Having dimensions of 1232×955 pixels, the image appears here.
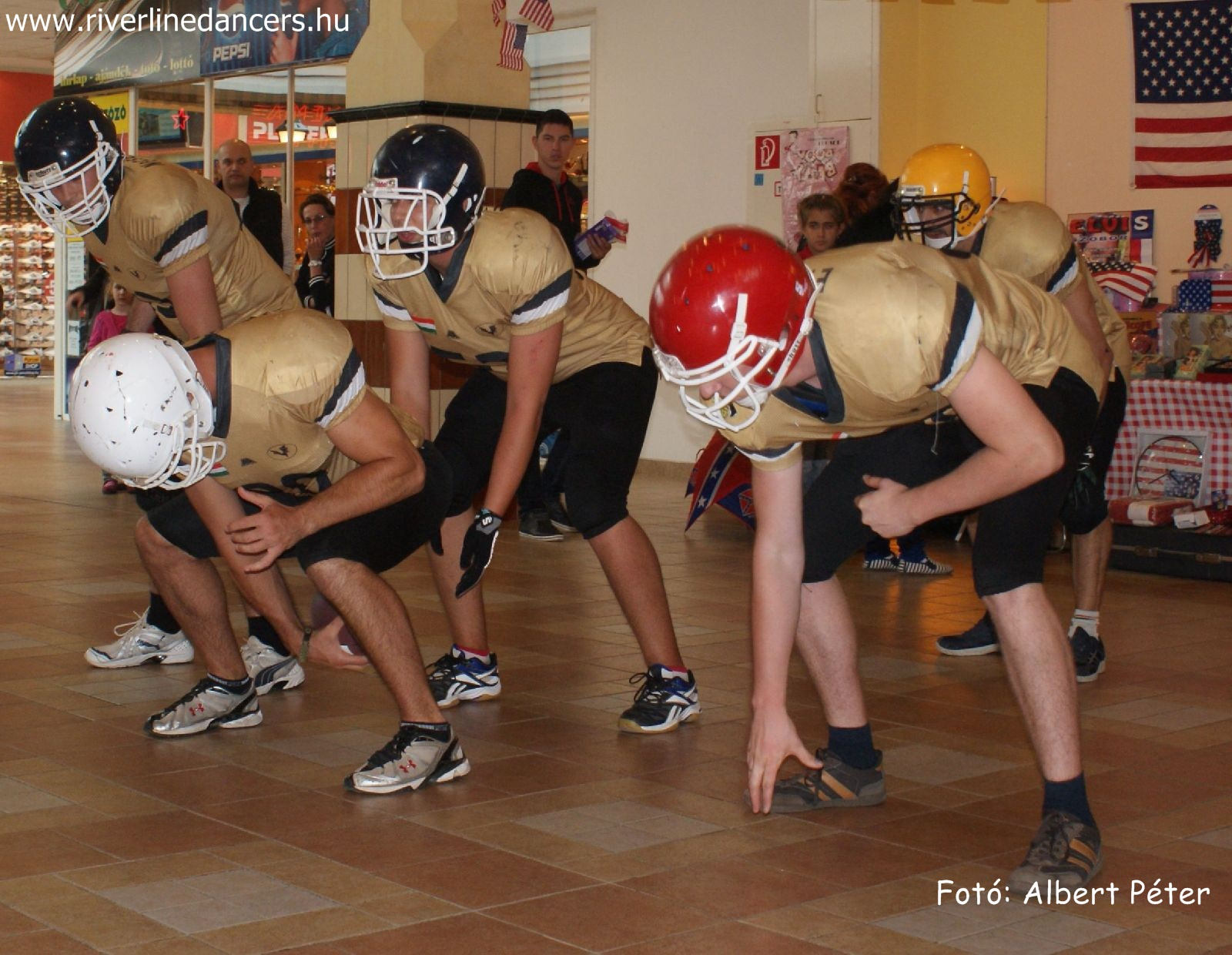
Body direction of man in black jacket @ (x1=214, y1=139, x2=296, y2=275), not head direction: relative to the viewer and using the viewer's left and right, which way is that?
facing the viewer

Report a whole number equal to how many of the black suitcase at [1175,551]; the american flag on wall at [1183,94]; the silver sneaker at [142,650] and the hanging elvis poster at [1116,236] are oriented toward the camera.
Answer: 3

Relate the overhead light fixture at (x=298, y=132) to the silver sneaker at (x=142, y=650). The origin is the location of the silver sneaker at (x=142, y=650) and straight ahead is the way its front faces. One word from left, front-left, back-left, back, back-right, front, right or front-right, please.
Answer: right

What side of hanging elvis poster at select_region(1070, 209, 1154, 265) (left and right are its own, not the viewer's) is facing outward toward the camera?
front

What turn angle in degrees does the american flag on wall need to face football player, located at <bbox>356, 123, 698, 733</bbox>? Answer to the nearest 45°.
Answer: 0° — it already faces them

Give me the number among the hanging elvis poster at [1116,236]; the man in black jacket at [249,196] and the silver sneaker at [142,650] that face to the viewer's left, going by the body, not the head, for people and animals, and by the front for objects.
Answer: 1

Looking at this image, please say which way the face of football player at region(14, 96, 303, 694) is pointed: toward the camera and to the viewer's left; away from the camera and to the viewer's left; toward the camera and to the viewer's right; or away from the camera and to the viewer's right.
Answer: toward the camera and to the viewer's left

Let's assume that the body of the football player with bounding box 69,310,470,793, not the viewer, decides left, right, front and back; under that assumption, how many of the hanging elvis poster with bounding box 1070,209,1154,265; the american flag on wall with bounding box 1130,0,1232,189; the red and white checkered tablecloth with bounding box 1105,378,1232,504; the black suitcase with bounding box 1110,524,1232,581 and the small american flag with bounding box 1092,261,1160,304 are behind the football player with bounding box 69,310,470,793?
5

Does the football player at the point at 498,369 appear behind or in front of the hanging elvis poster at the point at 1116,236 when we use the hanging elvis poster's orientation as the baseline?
in front

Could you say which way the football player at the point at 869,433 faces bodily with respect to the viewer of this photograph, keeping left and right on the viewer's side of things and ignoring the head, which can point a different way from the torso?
facing the viewer and to the left of the viewer

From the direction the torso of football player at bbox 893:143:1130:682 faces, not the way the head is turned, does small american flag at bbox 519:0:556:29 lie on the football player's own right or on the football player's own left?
on the football player's own right

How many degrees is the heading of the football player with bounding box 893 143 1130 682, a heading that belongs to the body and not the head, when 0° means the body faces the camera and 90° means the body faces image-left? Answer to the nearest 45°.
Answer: approximately 45°

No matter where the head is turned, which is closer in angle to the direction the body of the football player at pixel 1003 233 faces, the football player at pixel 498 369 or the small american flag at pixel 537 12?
the football player

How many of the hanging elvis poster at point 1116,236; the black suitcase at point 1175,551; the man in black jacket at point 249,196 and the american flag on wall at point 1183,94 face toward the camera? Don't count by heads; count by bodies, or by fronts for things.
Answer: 4

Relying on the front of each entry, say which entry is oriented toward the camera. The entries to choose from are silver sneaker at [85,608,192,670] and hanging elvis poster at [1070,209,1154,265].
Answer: the hanging elvis poster

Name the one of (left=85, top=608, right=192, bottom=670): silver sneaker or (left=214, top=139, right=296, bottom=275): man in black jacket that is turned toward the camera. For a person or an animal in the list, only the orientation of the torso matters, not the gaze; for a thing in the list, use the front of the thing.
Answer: the man in black jacket

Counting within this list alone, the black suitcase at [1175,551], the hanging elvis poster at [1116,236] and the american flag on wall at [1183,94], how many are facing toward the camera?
3
